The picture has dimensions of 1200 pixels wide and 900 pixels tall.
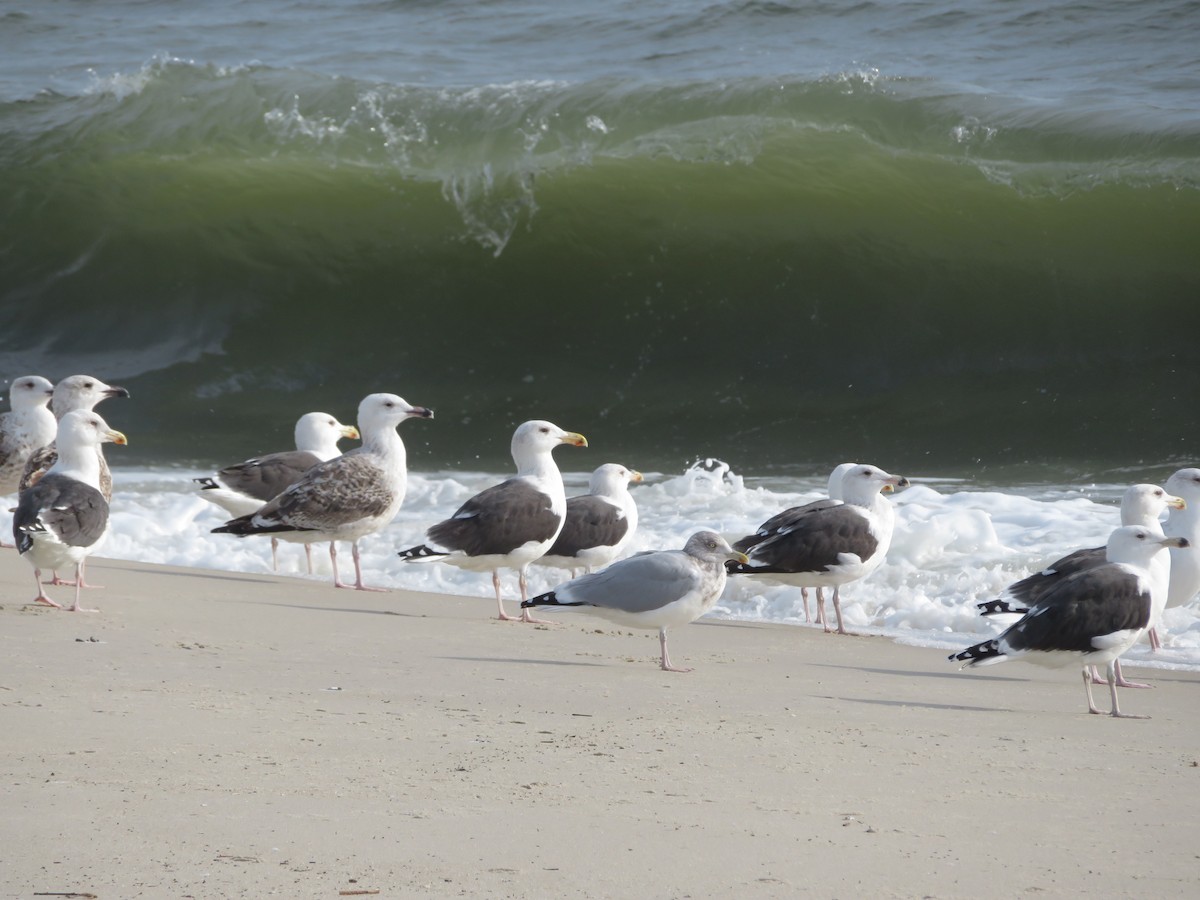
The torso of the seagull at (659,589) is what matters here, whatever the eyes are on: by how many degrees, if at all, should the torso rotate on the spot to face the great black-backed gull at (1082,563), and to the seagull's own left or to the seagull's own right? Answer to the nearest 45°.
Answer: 0° — it already faces it

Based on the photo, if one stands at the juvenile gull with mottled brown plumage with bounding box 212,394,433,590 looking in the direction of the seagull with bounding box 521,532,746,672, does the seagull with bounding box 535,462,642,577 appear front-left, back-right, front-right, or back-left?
front-left

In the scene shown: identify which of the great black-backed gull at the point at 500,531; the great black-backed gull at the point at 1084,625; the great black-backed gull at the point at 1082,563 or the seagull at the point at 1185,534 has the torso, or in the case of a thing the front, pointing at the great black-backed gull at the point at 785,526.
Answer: the great black-backed gull at the point at 500,531

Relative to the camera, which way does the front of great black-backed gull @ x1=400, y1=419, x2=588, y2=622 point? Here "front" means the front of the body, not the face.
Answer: to the viewer's right

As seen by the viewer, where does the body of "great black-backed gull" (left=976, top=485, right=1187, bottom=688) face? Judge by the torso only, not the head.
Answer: to the viewer's right

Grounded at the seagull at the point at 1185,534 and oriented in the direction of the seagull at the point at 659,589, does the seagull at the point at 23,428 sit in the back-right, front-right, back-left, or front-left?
front-right

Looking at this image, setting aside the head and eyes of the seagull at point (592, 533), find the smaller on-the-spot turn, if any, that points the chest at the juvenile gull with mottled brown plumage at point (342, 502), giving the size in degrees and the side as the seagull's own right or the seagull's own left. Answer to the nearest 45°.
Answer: approximately 180°

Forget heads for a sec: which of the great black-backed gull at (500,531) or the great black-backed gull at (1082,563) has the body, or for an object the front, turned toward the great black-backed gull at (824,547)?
the great black-backed gull at (500,531)

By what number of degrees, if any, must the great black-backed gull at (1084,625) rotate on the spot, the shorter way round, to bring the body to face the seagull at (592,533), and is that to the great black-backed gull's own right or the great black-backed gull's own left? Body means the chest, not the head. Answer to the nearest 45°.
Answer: approximately 135° to the great black-backed gull's own left

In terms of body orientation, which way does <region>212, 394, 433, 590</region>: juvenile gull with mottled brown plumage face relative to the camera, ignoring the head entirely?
to the viewer's right

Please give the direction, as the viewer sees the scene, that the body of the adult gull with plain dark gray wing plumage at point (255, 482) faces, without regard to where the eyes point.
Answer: to the viewer's right

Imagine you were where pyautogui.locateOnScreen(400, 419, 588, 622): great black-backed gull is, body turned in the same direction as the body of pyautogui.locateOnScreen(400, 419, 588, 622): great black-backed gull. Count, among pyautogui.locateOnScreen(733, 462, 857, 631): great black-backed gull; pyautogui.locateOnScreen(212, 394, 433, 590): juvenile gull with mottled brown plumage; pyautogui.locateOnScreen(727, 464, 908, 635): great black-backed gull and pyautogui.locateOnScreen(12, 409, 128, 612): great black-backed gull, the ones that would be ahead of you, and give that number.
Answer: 2

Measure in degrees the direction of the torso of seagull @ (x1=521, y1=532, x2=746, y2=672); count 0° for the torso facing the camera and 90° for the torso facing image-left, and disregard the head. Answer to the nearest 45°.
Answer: approximately 270°

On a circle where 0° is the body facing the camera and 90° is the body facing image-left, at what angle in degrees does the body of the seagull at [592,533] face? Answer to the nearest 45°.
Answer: approximately 270°

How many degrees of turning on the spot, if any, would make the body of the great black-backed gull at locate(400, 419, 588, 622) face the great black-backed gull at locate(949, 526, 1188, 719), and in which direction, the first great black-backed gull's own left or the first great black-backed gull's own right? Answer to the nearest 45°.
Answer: approximately 45° to the first great black-backed gull's own right

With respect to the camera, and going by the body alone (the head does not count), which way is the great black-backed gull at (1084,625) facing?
to the viewer's right
